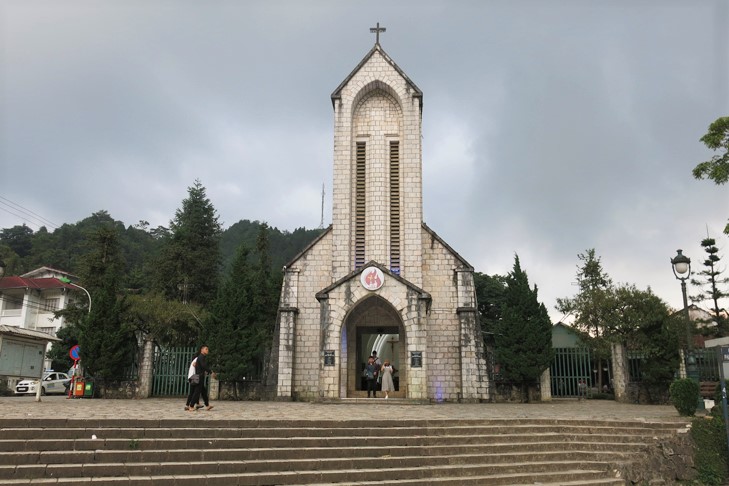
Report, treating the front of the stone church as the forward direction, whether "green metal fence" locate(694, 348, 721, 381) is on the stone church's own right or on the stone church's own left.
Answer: on the stone church's own left

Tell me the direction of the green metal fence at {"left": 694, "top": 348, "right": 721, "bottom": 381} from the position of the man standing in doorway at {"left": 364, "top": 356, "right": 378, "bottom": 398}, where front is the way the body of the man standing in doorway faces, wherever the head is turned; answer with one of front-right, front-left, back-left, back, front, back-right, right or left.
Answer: left

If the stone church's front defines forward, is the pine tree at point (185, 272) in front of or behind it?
behind

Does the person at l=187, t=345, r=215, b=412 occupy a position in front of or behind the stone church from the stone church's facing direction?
in front

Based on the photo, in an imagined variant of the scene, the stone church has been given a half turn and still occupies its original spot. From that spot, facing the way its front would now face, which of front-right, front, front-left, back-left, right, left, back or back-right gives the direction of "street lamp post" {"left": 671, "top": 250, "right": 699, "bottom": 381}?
back-right

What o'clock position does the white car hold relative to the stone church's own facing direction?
The white car is roughly at 4 o'clock from the stone church.

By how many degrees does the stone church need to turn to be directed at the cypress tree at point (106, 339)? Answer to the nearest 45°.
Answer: approximately 90° to its right

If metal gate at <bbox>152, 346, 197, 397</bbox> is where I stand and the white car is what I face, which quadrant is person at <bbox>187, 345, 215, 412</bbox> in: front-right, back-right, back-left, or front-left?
back-left

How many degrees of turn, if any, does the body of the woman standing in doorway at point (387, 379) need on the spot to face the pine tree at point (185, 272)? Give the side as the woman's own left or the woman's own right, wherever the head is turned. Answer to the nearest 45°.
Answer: approximately 135° to the woman's own right

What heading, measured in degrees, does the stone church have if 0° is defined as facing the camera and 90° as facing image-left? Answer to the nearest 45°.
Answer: approximately 0°
